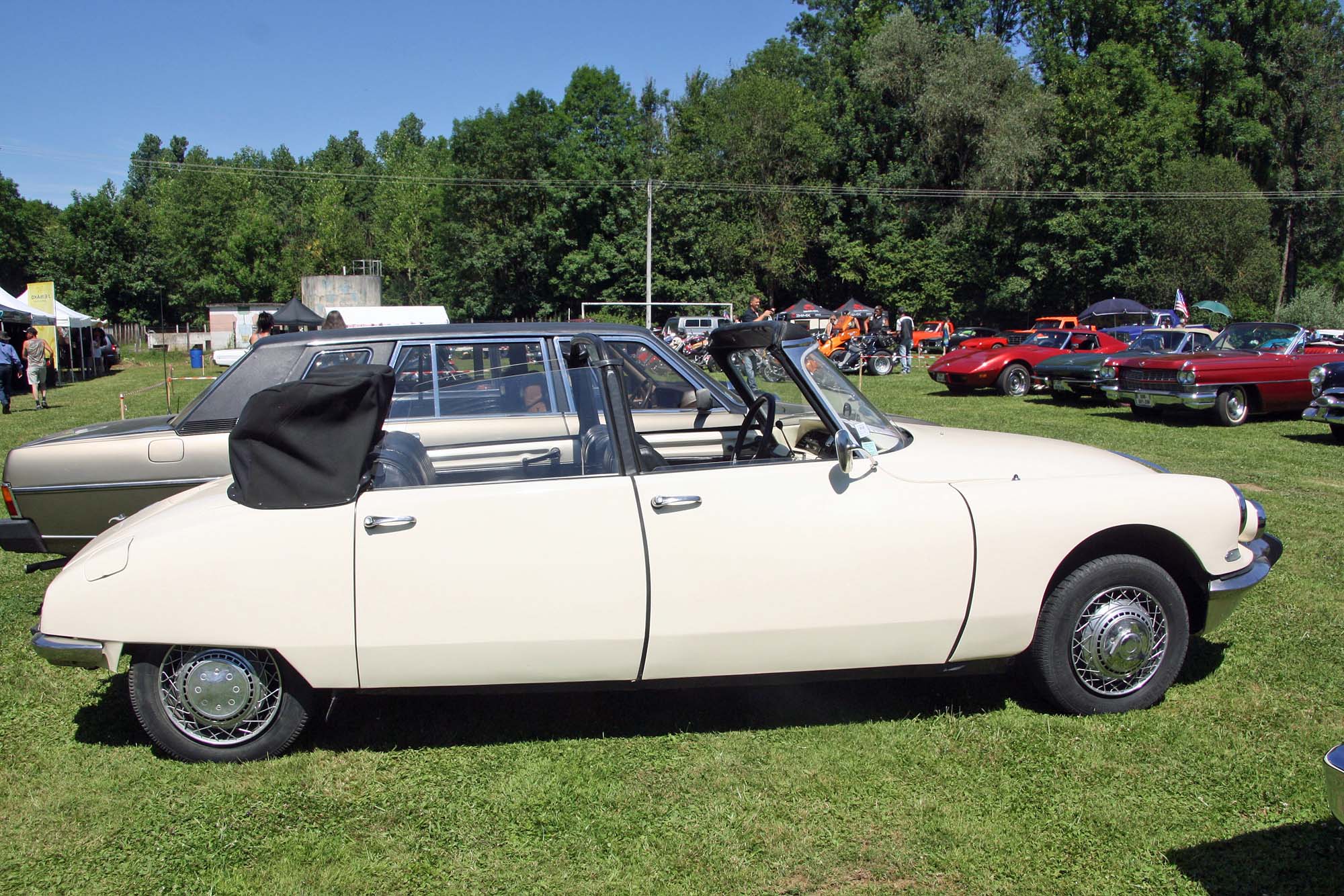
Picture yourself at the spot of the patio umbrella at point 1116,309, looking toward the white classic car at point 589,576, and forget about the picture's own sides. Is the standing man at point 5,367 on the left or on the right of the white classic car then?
right

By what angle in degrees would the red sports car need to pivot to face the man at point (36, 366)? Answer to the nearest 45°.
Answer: approximately 45° to its right

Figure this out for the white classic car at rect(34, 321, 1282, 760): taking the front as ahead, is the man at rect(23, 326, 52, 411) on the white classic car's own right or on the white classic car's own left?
on the white classic car's own left

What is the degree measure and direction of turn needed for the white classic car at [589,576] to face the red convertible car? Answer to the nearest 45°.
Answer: approximately 45° to its left

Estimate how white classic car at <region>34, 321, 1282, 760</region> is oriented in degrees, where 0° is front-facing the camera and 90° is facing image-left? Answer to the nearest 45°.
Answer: approximately 270°

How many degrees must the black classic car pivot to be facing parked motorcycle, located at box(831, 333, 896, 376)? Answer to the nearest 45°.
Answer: approximately 90° to its right

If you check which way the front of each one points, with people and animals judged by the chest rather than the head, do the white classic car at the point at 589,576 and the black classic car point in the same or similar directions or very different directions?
very different directions

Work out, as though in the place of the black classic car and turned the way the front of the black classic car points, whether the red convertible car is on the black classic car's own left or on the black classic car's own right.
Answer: on the black classic car's own right

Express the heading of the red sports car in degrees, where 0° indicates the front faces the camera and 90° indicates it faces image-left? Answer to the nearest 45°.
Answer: approximately 45°

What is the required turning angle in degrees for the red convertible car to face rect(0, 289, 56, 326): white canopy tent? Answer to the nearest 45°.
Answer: approximately 45° to its right

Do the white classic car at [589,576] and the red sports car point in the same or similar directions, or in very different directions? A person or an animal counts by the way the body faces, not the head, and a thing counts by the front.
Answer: very different directions

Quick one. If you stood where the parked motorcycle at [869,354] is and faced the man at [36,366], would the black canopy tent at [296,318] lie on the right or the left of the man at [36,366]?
right
